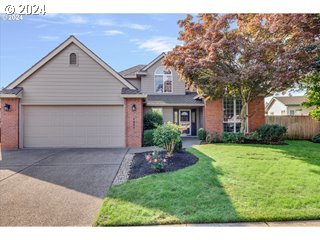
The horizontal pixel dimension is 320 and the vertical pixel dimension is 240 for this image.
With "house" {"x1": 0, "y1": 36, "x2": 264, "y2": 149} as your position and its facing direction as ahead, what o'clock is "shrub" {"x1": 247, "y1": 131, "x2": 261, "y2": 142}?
The shrub is roughly at 9 o'clock from the house.

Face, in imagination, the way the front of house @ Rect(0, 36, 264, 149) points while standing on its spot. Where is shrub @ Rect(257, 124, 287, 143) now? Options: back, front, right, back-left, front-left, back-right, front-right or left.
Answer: left

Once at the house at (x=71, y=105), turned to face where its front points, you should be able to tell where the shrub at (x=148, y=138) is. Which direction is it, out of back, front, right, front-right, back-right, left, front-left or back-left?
left

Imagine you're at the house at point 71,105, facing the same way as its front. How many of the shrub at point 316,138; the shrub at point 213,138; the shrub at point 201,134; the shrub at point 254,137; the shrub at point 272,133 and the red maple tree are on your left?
6

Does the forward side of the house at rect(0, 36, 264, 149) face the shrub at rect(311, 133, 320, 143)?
no

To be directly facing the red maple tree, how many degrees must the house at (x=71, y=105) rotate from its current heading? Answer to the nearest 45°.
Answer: approximately 90° to its left

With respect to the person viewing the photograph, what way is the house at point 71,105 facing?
facing the viewer

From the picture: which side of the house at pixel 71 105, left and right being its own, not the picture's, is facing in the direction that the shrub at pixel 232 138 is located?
left

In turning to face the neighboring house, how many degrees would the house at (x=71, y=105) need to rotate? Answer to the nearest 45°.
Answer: approximately 135° to its left
